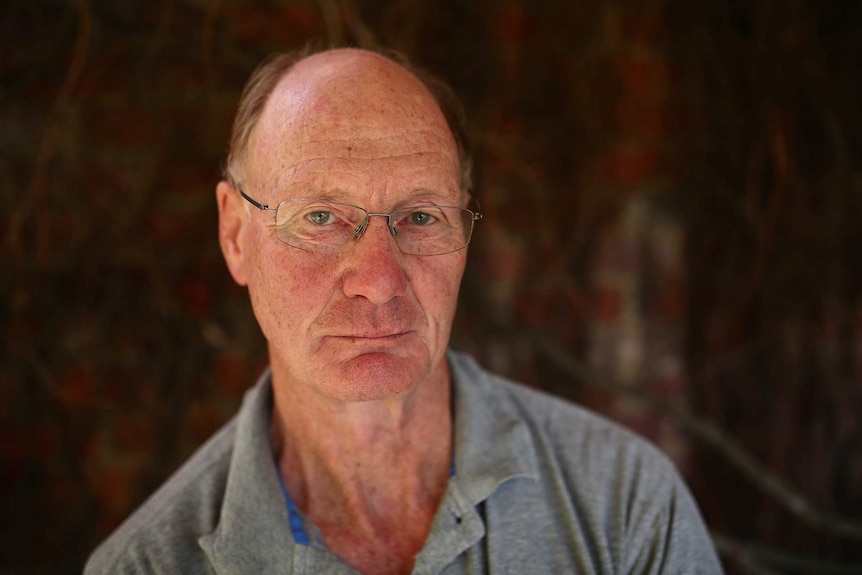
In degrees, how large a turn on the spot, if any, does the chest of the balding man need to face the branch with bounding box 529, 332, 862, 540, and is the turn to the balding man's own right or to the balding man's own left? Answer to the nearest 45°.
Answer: approximately 135° to the balding man's own left

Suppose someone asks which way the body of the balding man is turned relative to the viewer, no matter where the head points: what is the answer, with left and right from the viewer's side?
facing the viewer

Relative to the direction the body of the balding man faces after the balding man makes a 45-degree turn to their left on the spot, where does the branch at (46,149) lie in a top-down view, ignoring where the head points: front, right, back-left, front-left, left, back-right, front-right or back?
back
